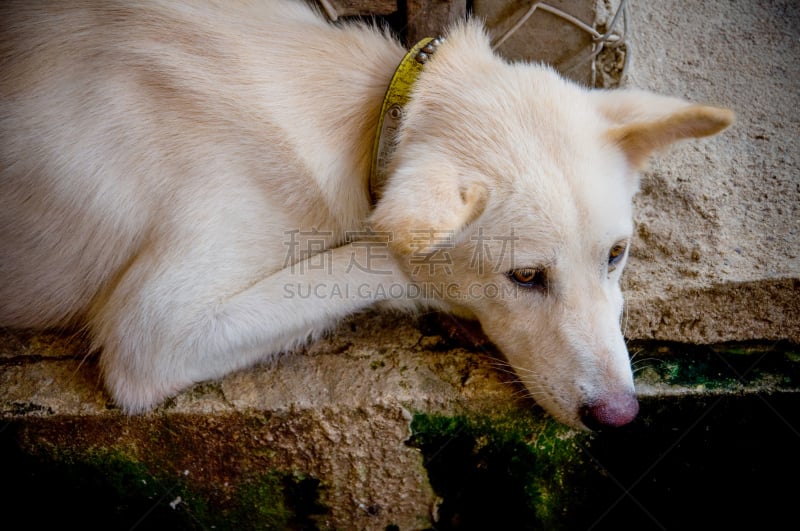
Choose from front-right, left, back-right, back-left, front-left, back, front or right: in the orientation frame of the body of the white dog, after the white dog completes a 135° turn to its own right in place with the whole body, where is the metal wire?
back

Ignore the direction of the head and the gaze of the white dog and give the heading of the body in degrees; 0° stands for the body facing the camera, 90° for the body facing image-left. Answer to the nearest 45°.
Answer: approximately 270°
